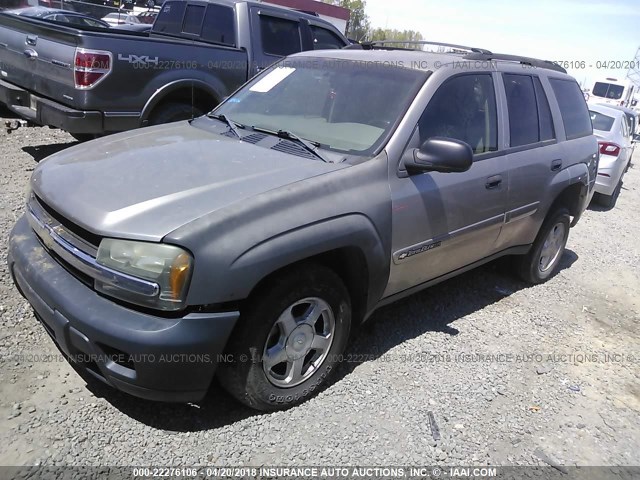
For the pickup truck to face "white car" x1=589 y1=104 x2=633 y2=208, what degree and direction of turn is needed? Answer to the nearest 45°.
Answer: approximately 45° to its right

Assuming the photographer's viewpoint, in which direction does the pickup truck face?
facing away from the viewer and to the right of the viewer

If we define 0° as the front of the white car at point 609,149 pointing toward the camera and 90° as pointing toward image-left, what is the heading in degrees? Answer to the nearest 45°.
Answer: approximately 225°
